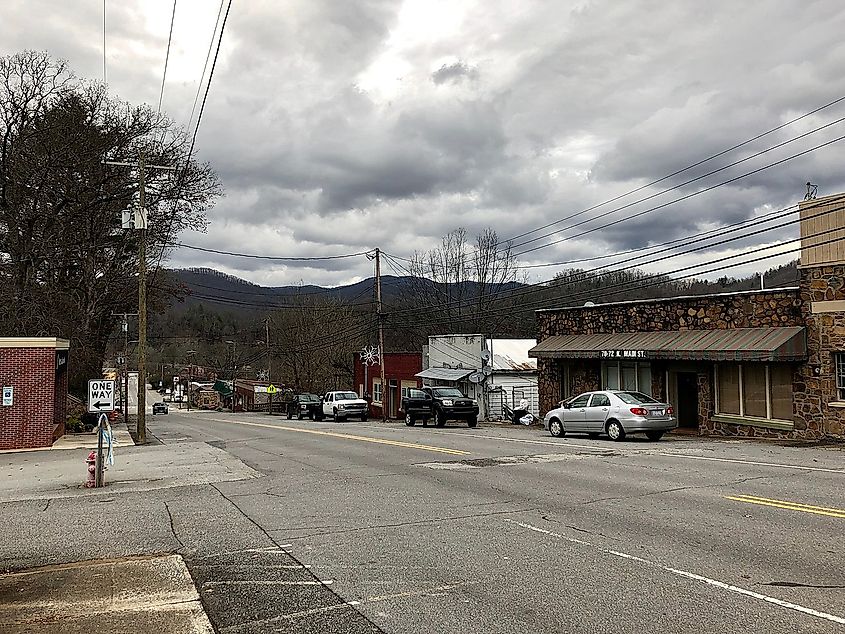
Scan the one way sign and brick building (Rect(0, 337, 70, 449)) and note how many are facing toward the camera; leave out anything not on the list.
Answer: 1

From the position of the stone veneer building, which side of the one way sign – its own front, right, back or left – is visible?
left

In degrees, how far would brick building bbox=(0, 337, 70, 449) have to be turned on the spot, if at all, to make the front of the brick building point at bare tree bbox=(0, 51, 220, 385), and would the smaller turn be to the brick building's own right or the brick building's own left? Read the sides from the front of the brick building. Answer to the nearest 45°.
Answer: approximately 90° to the brick building's own left

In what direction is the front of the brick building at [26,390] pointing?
to the viewer's right

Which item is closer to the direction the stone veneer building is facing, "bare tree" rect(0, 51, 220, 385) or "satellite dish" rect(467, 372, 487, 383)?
the bare tree

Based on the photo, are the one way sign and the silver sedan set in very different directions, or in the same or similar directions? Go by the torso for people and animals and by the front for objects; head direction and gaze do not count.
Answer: very different directions

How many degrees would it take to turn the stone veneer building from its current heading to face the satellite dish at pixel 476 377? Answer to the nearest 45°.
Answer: approximately 90° to its right

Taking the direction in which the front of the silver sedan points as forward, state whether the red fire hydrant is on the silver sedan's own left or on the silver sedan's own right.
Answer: on the silver sedan's own left
